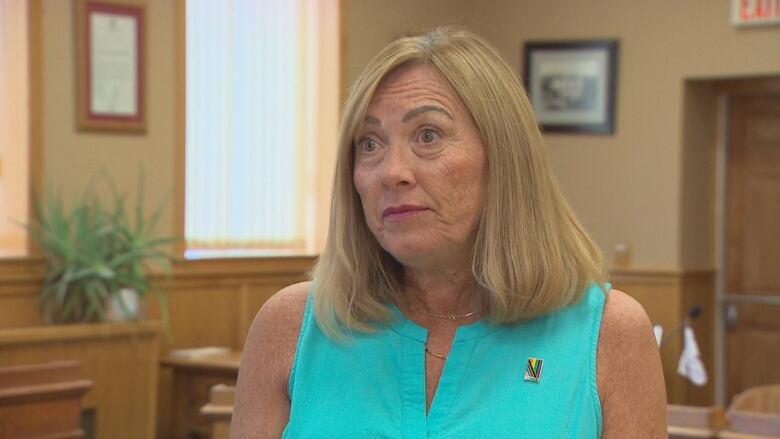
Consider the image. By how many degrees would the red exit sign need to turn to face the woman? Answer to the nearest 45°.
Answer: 0° — it already faces them

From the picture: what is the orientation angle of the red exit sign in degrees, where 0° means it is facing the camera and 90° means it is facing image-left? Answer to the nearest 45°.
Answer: approximately 0°

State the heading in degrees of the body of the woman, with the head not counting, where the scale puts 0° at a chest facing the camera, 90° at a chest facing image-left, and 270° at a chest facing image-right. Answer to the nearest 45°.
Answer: approximately 0°

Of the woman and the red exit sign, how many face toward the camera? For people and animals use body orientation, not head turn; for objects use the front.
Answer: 2

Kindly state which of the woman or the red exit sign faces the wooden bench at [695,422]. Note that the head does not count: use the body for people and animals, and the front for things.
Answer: the red exit sign
